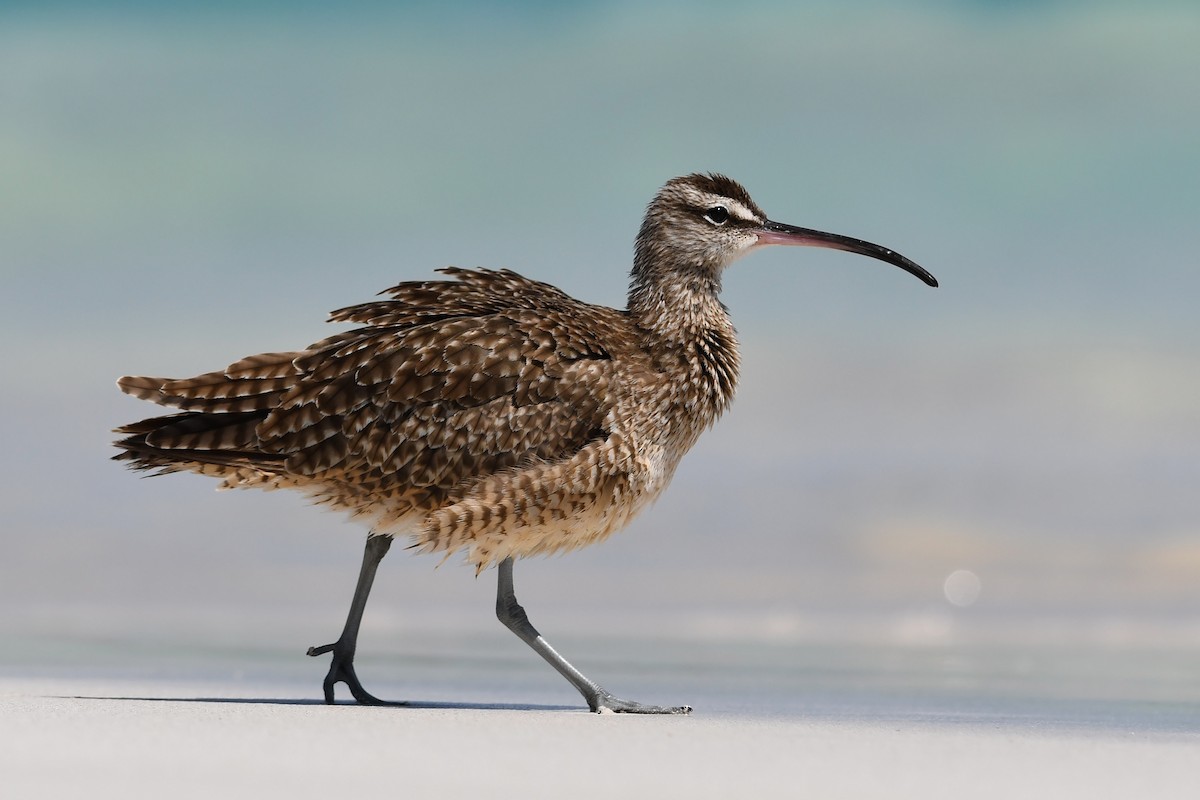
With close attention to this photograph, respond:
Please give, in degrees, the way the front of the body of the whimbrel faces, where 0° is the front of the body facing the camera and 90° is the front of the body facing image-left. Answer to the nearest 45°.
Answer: approximately 270°
